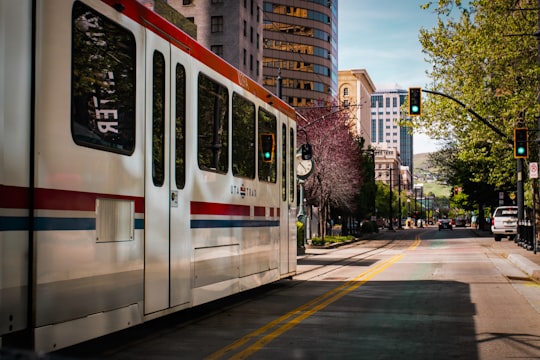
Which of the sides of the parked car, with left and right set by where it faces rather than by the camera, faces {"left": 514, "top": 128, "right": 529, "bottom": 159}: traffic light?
back

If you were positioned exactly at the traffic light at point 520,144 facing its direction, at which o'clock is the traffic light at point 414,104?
the traffic light at point 414,104 is roughly at 2 o'clock from the traffic light at point 520,144.

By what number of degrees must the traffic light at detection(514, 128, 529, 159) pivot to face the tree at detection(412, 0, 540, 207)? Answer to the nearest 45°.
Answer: approximately 180°

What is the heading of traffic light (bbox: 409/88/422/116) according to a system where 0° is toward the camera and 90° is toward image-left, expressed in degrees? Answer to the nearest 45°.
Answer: approximately 0°
